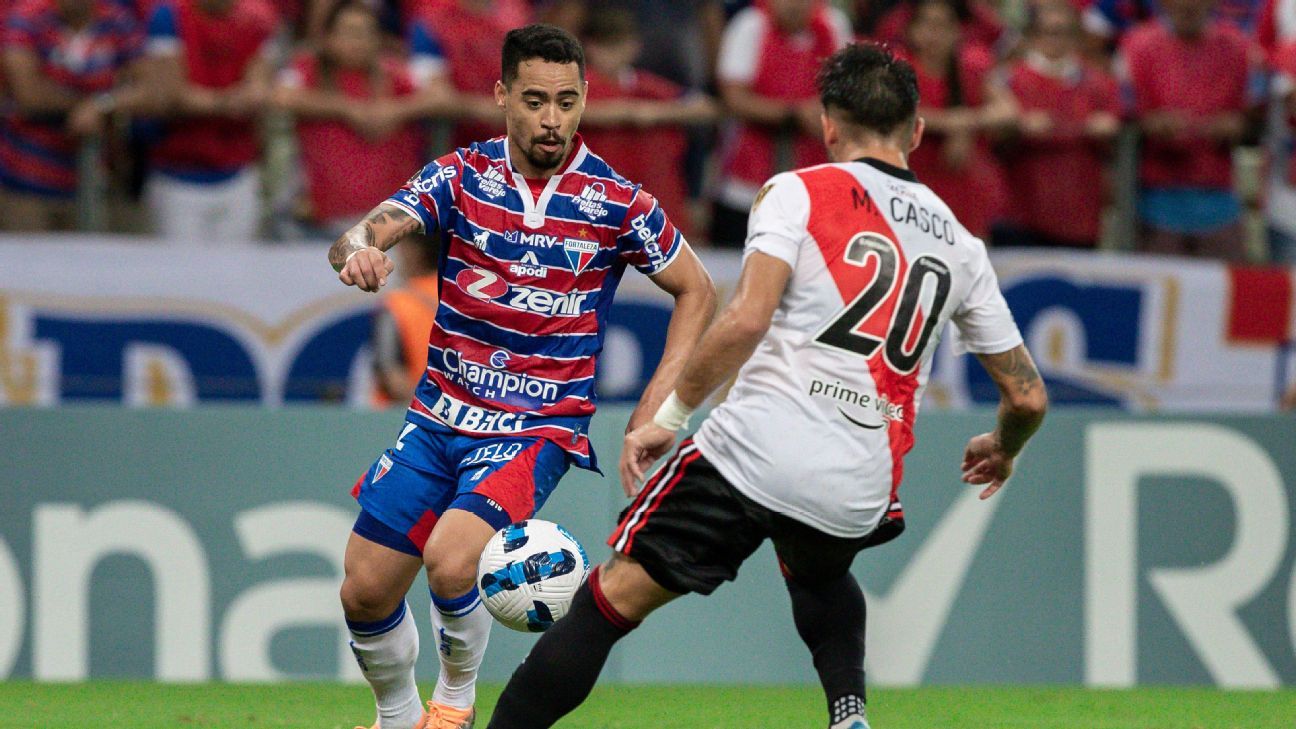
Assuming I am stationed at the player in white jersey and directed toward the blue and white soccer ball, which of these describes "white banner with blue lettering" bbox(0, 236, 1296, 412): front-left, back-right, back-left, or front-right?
front-right

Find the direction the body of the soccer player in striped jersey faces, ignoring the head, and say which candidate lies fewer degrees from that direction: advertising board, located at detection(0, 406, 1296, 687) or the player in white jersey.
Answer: the player in white jersey

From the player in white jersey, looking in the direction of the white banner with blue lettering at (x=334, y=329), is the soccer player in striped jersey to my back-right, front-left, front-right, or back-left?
front-left

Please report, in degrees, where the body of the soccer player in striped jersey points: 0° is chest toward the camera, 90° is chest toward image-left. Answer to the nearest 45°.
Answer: approximately 0°

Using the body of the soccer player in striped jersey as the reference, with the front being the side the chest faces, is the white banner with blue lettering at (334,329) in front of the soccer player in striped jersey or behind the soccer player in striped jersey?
behind

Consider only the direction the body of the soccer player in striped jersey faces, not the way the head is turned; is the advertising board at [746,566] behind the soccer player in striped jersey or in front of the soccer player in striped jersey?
behind

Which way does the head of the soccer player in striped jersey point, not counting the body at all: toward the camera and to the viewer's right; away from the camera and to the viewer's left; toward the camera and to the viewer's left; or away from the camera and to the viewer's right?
toward the camera and to the viewer's right
